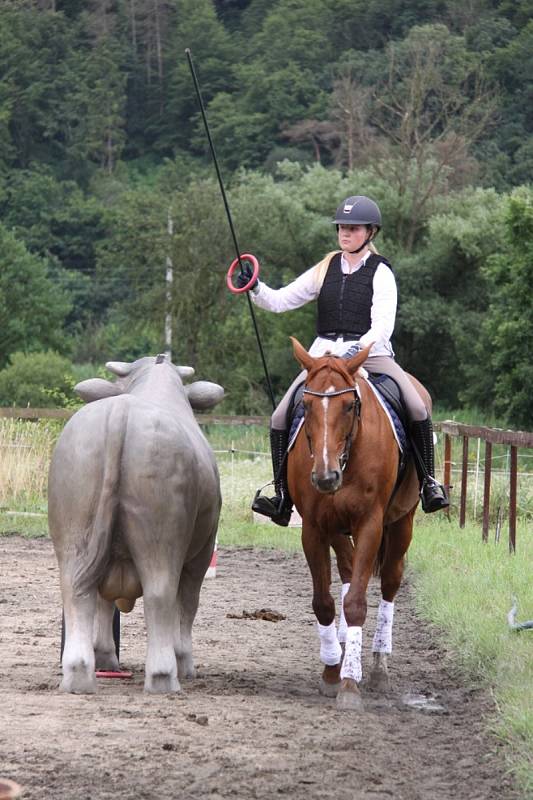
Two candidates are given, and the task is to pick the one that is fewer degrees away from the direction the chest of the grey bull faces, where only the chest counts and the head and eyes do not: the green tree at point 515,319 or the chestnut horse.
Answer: the green tree

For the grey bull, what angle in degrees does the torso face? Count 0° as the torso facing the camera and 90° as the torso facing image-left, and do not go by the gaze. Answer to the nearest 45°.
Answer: approximately 180°

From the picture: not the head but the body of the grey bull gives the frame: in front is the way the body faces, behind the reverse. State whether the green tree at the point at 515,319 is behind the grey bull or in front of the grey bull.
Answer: in front

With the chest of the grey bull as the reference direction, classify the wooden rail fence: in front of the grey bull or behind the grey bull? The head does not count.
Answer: in front

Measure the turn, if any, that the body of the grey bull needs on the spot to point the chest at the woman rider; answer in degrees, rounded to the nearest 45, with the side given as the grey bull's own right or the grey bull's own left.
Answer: approximately 45° to the grey bull's own right

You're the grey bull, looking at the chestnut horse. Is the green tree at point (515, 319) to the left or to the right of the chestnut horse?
left
